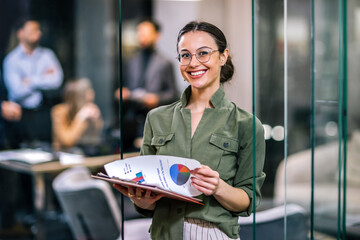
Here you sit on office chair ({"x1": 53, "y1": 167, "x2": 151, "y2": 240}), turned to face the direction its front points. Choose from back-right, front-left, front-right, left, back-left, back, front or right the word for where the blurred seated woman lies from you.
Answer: front-left

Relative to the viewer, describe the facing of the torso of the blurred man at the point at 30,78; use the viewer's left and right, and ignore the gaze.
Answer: facing the viewer and to the right of the viewer

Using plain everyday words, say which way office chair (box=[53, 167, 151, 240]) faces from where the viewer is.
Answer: facing away from the viewer and to the right of the viewer

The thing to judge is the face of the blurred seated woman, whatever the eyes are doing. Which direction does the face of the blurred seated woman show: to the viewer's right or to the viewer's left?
to the viewer's right

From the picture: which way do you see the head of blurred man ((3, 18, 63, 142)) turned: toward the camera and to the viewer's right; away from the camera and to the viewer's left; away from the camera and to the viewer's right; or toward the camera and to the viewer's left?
toward the camera and to the viewer's right

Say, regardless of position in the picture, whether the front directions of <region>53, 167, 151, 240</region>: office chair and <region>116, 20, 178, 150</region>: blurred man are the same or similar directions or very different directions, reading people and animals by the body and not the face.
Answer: very different directions

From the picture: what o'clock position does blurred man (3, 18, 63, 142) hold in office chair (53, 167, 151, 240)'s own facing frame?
The blurred man is roughly at 10 o'clock from the office chair.

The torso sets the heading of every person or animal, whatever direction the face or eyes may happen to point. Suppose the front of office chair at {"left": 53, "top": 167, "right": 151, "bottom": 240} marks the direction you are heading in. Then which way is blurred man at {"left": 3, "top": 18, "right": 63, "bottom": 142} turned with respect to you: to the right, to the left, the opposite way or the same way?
to the right

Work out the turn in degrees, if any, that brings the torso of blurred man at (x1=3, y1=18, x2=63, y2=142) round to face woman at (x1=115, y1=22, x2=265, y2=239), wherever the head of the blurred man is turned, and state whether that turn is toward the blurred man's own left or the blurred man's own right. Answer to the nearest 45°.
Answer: approximately 45° to the blurred man's own right

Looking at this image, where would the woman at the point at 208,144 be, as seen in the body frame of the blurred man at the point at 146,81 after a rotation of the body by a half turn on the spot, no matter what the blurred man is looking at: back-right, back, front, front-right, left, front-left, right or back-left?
back-right

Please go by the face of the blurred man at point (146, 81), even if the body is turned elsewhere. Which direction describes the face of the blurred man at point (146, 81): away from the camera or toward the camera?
toward the camera

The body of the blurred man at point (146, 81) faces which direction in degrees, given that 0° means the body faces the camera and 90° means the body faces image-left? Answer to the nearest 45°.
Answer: approximately 45°
